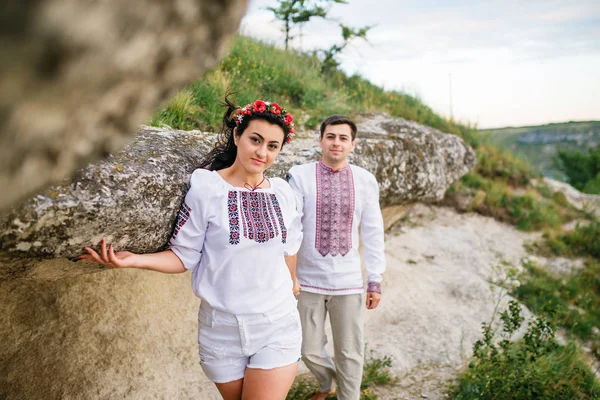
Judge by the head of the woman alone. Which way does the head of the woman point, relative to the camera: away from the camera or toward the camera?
toward the camera

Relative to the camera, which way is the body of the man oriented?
toward the camera

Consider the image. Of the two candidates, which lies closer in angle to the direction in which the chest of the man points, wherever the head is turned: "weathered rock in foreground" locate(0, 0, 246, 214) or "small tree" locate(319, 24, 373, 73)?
the weathered rock in foreground

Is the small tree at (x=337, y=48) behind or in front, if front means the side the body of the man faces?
behind

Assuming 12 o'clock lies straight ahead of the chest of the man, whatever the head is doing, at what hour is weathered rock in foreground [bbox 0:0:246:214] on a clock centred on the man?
The weathered rock in foreground is roughly at 12 o'clock from the man.

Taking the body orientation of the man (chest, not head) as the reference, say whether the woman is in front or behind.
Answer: in front
